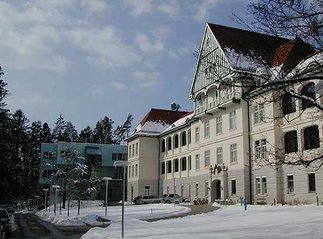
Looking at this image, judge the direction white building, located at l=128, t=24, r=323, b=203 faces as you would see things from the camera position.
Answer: facing the viewer and to the left of the viewer
